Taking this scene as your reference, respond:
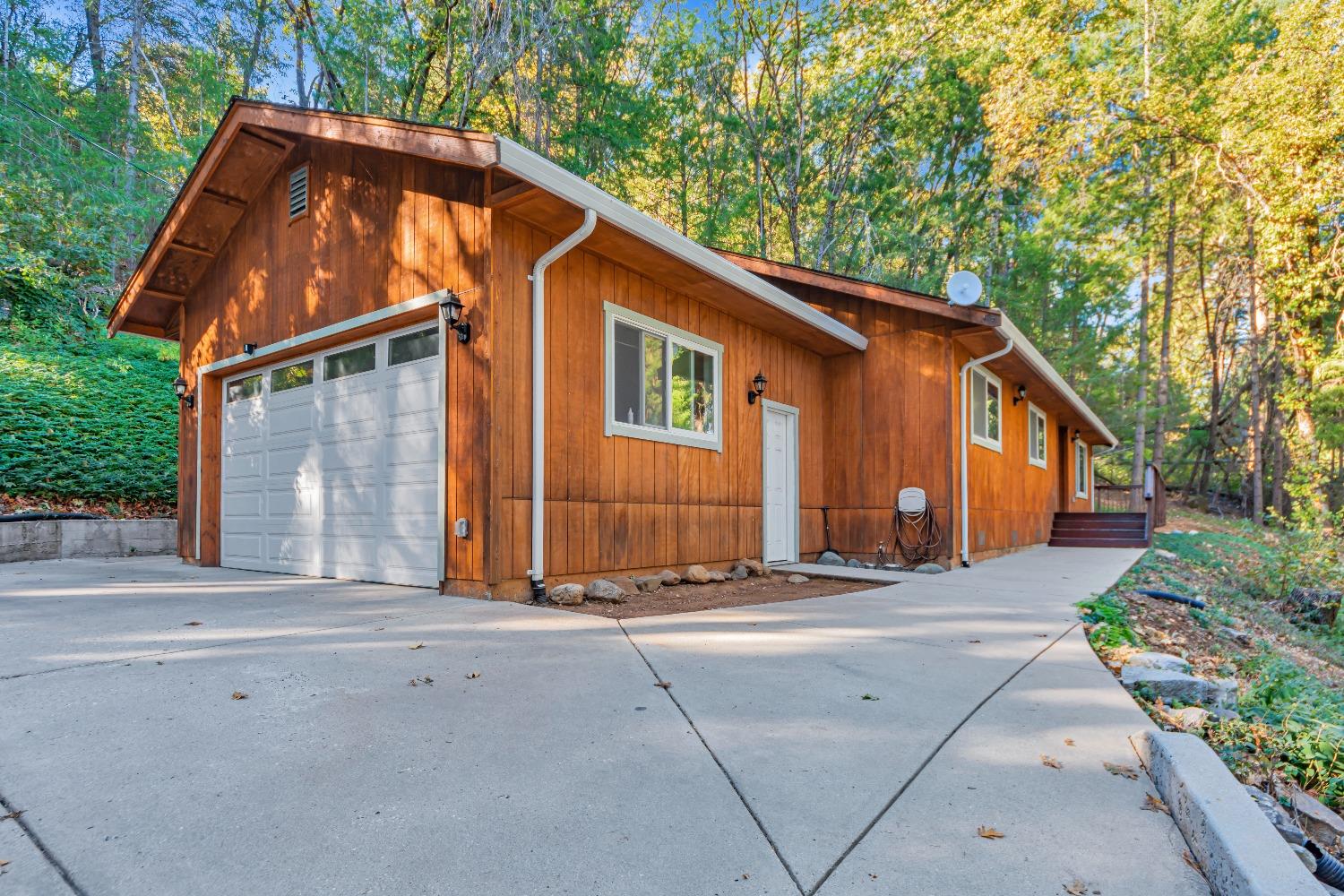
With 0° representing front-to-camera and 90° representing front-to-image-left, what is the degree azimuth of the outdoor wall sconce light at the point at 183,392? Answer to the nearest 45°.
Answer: approximately 45°

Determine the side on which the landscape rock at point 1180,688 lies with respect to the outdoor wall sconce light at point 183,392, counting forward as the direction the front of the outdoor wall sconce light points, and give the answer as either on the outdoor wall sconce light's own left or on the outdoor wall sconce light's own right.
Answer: on the outdoor wall sconce light's own left

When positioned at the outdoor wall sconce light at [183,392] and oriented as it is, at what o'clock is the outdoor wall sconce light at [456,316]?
the outdoor wall sconce light at [456,316] is roughly at 10 o'clock from the outdoor wall sconce light at [183,392].

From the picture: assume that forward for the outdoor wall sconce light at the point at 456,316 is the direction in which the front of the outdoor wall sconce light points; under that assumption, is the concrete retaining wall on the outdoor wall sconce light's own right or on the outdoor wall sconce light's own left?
on the outdoor wall sconce light's own right

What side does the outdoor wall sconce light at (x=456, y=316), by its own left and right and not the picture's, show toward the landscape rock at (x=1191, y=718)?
left

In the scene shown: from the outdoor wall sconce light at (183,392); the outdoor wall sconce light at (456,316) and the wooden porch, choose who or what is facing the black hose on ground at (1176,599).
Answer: the wooden porch

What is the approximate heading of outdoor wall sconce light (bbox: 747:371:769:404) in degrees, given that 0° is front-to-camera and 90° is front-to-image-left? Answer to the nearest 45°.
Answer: approximately 315°

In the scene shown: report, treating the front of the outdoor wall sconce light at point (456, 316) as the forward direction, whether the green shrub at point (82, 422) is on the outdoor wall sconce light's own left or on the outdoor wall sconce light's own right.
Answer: on the outdoor wall sconce light's own right
